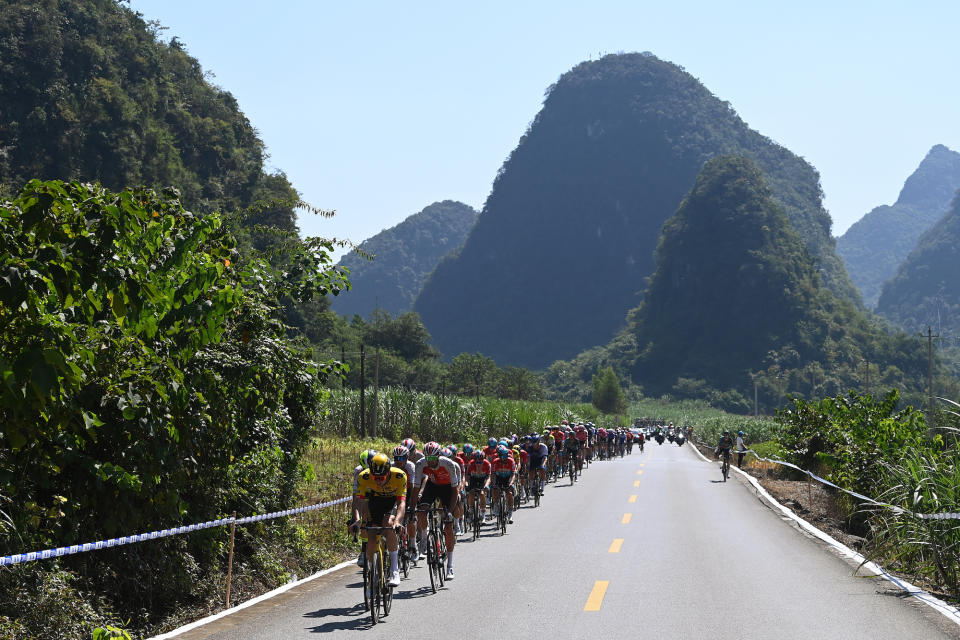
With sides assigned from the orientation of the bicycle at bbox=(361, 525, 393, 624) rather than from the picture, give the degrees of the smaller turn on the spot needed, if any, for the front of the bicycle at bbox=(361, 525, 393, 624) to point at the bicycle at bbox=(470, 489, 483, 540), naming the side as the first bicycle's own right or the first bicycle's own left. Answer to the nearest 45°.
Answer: approximately 180°

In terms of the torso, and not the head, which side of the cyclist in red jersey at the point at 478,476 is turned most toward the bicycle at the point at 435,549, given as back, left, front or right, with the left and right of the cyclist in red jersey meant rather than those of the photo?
front

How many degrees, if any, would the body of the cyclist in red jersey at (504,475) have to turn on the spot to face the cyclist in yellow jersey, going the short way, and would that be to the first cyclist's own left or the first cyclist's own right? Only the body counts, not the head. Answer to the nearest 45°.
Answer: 0° — they already face them

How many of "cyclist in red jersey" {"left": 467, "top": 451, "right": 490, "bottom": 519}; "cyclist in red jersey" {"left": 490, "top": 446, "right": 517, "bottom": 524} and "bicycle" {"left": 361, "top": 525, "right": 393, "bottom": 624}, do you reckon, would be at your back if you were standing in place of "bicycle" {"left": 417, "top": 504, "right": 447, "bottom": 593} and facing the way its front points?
2

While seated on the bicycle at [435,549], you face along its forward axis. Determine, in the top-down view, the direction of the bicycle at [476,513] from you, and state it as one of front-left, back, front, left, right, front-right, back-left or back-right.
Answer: back

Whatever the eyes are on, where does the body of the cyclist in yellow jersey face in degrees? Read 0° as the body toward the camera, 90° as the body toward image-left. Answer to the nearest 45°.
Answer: approximately 0°

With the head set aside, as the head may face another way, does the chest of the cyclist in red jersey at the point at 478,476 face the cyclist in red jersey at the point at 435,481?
yes
